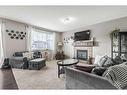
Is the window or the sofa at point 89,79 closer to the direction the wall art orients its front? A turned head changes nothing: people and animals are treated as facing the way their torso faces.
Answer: the sofa

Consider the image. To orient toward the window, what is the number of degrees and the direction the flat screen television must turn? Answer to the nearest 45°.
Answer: approximately 45° to its right

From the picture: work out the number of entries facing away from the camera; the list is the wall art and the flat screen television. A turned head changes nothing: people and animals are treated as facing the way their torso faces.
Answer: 0

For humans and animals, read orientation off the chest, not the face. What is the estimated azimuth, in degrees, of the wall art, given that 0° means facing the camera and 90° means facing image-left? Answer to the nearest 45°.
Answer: approximately 315°

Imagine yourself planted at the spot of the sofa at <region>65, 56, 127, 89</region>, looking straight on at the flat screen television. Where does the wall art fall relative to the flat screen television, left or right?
left

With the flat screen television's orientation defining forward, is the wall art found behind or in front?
in front

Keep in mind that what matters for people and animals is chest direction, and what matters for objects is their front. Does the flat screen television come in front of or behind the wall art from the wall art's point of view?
in front

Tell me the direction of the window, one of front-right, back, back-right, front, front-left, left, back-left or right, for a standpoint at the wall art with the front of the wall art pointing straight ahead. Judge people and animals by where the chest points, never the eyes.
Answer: left

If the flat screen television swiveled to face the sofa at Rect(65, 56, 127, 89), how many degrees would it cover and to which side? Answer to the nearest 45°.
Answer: approximately 45° to its left

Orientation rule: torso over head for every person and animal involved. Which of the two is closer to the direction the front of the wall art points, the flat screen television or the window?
the flat screen television

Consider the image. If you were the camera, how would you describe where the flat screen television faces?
facing the viewer and to the left of the viewer
